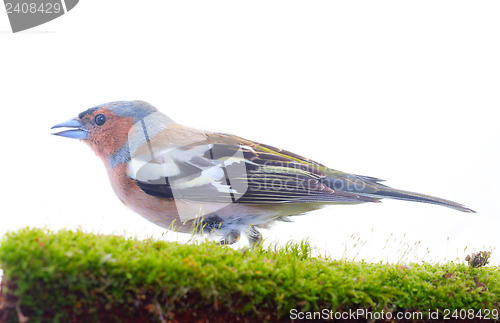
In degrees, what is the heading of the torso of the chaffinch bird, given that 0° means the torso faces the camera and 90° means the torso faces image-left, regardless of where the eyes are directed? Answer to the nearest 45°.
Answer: approximately 90°
